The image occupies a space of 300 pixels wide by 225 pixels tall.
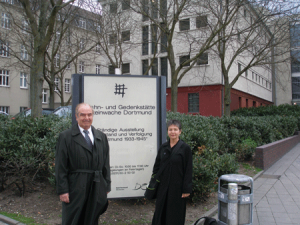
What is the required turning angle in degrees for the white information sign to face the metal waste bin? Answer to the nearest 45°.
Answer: approximately 45° to its left

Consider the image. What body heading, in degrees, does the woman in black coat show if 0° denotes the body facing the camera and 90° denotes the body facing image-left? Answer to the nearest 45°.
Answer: approximately 0°

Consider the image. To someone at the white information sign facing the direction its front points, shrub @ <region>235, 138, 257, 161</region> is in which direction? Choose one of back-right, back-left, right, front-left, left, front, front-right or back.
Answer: back-left

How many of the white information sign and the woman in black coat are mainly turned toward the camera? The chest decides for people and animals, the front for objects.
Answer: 2

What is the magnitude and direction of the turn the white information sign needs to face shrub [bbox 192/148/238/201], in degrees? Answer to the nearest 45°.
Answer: approximately 90° to its left

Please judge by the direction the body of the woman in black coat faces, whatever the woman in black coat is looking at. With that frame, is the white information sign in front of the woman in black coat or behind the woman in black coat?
behind

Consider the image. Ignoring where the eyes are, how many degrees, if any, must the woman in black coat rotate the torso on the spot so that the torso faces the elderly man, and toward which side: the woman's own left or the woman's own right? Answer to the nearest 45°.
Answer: approximately 45° to the woman's own right

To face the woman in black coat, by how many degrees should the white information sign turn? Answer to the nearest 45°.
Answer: approximately 45° to its left

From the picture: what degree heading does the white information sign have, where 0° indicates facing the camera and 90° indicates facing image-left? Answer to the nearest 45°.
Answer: approximately 0°
